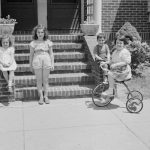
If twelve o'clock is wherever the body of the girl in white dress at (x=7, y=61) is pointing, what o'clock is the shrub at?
The shrub is roughly at 8 o'clock from the girl in white dress.

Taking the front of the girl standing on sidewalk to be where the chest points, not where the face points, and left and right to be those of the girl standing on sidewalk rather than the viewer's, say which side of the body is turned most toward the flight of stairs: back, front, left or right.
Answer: back

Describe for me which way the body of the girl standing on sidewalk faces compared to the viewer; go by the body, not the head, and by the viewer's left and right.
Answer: facing the viewer

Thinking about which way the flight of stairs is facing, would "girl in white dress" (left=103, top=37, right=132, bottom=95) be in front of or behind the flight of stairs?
in front

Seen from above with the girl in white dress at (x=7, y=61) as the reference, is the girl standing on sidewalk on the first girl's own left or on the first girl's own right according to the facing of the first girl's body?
on the first girl's own left

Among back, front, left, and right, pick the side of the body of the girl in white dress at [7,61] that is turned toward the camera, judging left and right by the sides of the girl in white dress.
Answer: front

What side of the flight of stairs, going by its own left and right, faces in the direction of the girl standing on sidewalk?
front

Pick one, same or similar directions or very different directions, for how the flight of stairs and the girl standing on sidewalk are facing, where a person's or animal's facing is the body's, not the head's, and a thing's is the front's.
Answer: same or similar directions

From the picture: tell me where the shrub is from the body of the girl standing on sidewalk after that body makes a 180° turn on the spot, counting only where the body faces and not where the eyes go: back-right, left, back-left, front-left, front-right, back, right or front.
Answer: front-right

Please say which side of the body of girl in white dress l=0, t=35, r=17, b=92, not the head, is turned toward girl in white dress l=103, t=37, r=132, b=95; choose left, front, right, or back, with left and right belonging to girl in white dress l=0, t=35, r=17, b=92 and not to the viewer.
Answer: left

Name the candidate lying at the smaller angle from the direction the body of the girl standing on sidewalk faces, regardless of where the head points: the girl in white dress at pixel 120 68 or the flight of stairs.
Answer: the girl in white dress

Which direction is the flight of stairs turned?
toward the camera
